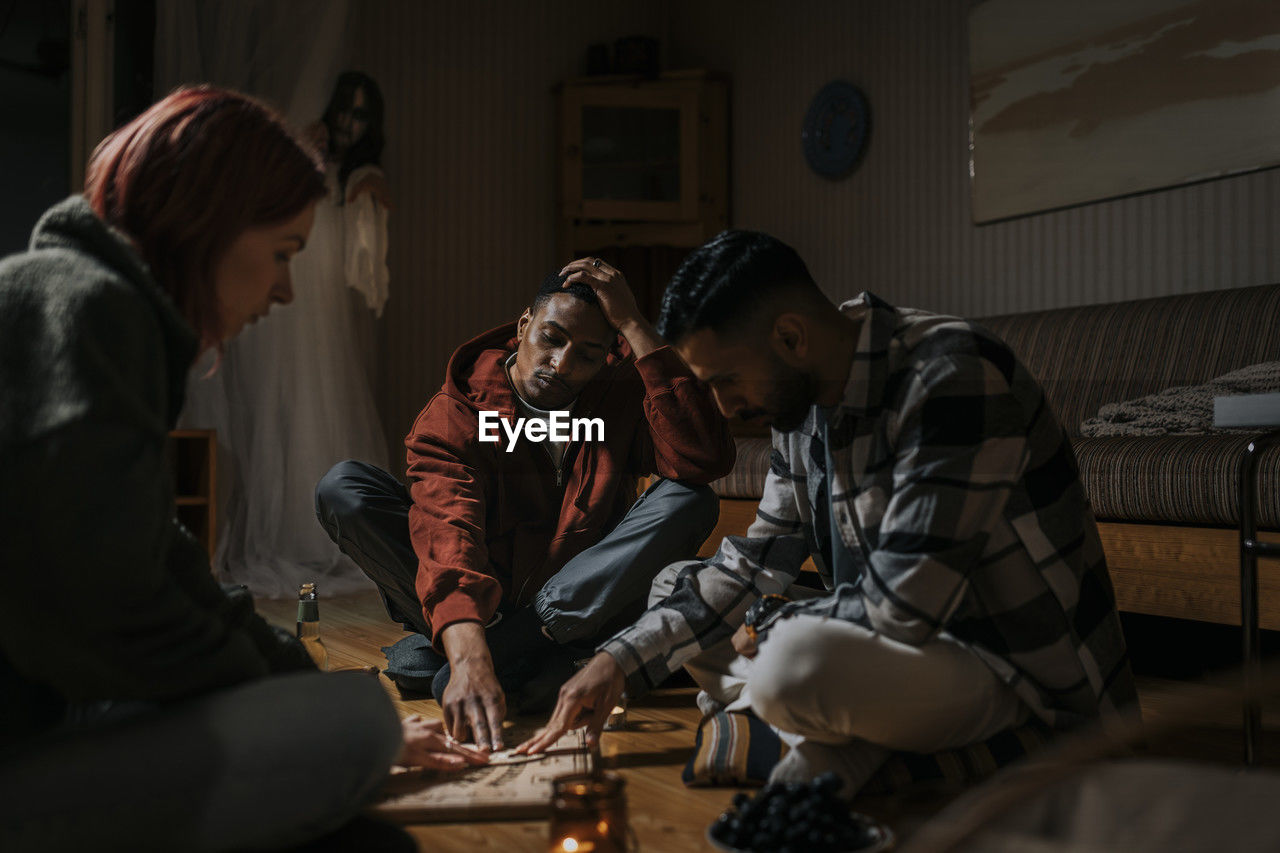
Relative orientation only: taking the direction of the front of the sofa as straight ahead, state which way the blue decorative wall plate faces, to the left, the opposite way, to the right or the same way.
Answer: the same way

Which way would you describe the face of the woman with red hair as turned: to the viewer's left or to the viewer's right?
to the viewer's right

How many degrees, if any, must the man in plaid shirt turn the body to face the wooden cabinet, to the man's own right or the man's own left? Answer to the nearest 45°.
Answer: approximately 90° to the man's own right

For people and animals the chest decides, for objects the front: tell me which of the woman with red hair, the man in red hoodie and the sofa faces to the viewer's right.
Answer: the woman with red hair

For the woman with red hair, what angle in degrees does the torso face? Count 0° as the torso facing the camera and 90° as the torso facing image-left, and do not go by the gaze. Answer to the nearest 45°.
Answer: approximately 270°

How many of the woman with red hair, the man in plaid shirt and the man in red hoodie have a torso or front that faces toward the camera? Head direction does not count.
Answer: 1

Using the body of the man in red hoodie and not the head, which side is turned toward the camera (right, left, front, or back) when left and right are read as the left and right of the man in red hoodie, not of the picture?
front

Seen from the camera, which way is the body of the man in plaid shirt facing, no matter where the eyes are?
to the viewer's left

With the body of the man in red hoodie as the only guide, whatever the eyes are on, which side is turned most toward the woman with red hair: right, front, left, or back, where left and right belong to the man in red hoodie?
front

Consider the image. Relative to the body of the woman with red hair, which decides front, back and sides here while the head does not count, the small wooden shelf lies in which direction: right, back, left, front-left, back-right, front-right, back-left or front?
left

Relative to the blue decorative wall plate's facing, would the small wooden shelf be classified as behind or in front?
in front

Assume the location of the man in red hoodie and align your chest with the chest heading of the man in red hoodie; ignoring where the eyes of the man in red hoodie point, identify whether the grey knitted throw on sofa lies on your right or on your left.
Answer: on your left

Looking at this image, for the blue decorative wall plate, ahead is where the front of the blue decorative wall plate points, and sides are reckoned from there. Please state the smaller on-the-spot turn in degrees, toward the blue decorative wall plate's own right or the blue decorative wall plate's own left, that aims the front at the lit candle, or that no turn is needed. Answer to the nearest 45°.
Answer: approximately 45° to the blue decorative wall plate's own left

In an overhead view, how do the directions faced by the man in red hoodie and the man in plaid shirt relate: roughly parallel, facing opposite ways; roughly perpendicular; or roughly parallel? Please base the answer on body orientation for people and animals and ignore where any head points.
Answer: roughly perpendicular

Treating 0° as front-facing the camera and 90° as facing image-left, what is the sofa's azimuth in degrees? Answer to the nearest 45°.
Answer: approximately 45°

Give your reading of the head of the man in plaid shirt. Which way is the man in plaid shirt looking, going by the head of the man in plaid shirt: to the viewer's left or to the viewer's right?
to the viewer's left
